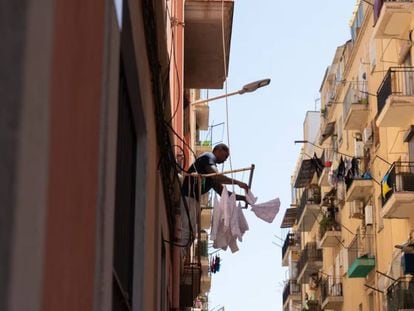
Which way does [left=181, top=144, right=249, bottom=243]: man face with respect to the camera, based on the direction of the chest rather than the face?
to the viewer's right

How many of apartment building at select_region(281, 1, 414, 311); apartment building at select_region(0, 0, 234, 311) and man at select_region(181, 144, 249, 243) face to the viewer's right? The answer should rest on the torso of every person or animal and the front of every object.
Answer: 2

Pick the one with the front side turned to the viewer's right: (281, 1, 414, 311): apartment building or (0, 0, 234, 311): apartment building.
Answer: (0, 0, 234, 311): apartment building

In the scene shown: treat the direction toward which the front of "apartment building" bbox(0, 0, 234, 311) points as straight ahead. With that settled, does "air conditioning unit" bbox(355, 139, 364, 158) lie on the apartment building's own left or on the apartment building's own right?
on the apartment building's own left

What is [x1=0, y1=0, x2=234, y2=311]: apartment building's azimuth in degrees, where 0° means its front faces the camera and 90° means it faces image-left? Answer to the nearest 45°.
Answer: approximately 270°

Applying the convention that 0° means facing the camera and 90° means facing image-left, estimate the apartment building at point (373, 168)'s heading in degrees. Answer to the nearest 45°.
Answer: approximately 45°
